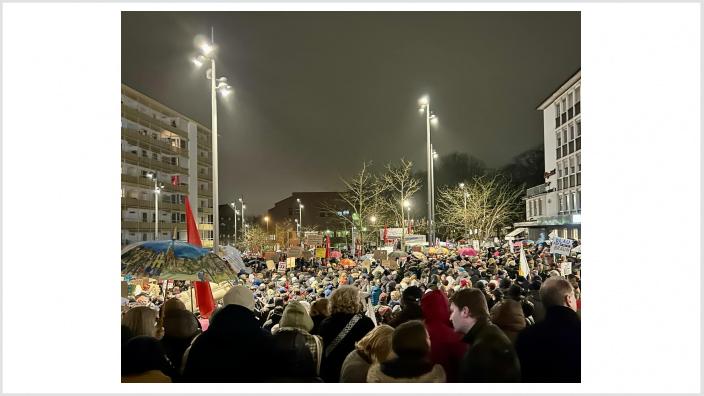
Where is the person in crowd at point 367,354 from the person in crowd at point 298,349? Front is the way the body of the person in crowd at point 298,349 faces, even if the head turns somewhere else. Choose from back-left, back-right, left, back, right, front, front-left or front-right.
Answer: back-right

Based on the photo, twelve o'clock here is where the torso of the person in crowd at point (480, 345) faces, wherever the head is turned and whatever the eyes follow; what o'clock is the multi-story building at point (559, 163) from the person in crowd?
The multi-story building is roughly at 2 o'clock from the person in crowd.

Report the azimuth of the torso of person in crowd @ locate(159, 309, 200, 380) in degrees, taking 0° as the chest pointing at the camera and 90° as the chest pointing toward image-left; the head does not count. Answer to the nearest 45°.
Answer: approximately 180°

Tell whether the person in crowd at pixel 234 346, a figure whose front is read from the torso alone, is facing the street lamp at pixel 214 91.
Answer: yes

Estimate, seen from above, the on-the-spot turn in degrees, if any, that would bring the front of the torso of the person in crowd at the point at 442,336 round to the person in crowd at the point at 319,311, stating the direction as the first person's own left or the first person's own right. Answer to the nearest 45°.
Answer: approximately 45° to the first person's own left

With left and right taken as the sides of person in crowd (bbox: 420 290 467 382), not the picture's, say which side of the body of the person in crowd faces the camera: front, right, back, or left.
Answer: back

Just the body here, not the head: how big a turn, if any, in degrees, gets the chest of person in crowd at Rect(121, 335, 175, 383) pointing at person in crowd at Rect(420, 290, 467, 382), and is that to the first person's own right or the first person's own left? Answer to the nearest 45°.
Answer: approximately 90° to the first person's own right

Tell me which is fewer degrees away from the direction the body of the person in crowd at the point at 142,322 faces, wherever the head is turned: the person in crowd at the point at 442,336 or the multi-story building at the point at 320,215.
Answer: the multi-story building

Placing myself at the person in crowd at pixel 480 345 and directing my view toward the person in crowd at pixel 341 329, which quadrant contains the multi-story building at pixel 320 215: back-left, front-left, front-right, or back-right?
front-right

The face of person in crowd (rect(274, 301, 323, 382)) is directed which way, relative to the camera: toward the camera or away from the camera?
away from the camera

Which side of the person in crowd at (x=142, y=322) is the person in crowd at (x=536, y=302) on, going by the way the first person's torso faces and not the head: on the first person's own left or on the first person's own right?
on the first person's own right

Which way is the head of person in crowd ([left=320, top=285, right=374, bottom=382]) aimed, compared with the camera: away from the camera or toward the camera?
away from the camera

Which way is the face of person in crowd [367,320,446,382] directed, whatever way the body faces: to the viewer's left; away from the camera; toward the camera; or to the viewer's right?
away from the camera

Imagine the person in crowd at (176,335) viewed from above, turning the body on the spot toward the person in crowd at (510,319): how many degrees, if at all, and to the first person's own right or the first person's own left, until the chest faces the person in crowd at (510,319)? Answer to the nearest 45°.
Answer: approximately 90° to the first person's own right

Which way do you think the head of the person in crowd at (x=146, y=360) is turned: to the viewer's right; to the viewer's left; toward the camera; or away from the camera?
away from the camera

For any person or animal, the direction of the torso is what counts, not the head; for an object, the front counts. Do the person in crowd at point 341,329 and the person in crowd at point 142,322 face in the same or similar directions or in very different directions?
same or similar directions

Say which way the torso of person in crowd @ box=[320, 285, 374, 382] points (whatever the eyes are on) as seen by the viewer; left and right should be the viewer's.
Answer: facing away from the viewer

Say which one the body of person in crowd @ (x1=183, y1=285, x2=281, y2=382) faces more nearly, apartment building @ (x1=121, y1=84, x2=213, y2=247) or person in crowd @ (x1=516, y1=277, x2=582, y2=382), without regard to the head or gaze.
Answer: the apartment building

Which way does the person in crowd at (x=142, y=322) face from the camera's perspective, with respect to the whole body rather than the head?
away from the camera

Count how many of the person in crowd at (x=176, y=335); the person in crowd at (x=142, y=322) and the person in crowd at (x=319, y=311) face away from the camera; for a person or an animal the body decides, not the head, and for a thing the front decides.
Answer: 3

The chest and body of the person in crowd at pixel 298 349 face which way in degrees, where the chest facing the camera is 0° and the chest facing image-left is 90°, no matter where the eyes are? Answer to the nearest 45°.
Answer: approximately 180°
